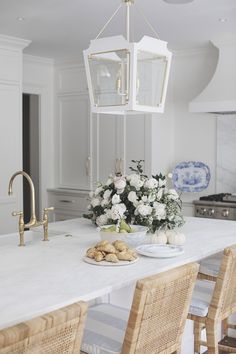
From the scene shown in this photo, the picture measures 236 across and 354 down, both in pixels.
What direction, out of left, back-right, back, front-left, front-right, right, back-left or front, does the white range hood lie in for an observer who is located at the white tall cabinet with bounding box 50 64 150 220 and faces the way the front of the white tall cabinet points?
front-left

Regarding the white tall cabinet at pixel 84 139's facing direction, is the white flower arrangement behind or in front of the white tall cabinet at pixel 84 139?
in front

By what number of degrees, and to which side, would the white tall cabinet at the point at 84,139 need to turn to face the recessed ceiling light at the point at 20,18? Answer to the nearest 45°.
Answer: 0° — it already faces it

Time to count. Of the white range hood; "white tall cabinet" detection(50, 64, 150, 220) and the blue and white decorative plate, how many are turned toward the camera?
3

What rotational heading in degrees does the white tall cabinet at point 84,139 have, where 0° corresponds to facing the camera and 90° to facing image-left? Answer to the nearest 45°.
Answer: approximately 0°

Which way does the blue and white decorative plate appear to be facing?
toward the camera

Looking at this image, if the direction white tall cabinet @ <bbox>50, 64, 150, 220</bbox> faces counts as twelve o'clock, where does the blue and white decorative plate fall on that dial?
The blue and white decorative plate is roughly at 10 o'clock from the white tall cabinet.

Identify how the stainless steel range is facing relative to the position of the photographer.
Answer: facing the viewer and to the left of the viewer

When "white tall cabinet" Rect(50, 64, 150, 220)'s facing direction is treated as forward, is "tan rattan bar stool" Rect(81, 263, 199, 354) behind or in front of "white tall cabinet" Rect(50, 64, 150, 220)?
in front

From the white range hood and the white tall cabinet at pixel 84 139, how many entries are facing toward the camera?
2

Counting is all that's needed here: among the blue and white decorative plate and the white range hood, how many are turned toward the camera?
2

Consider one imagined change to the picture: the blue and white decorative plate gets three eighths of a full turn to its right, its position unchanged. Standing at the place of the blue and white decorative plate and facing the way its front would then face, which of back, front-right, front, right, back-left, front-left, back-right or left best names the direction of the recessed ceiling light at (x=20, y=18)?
left
